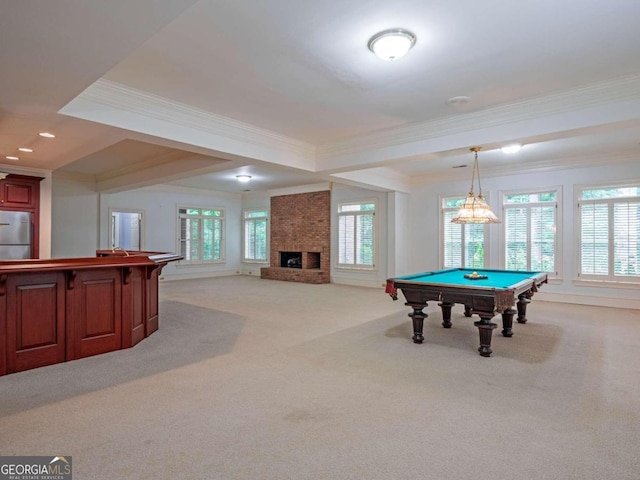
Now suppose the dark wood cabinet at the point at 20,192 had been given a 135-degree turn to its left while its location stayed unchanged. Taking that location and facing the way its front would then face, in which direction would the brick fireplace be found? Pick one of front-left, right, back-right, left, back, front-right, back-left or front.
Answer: front-right

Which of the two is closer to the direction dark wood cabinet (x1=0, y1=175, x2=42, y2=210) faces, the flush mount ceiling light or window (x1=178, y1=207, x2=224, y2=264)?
the flush mount ceiling light

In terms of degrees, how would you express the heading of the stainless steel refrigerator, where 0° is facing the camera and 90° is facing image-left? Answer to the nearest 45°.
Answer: approximately 0°

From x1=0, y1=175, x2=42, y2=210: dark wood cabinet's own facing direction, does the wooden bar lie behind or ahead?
ahead

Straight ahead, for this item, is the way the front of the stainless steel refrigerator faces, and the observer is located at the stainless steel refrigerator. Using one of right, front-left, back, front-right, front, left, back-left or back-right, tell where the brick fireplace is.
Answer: left

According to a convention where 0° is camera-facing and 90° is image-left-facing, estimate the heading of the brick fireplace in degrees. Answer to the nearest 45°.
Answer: approximately 45°

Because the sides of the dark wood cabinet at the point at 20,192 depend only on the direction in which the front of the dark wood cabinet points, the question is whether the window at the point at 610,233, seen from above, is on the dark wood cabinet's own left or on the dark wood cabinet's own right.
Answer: on the dark wood cabinet's own left

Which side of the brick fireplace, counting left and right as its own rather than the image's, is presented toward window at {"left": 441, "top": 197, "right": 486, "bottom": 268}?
left

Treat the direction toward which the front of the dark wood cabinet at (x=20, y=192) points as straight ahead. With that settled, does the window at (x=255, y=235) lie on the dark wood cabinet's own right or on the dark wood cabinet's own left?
on the dark wood cabinet's own left

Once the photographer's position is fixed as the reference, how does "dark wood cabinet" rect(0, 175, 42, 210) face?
facing the viewer

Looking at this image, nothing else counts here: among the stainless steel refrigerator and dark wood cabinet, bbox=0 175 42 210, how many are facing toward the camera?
2
